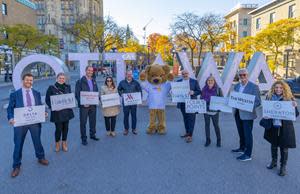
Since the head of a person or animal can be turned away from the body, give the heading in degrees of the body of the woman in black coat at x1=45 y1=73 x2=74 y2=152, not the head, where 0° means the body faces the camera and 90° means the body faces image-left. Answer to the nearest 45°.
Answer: approximately 0°

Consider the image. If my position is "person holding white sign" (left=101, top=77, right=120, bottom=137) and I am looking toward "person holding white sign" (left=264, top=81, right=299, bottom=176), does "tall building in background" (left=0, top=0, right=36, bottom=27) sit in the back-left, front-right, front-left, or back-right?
back-left

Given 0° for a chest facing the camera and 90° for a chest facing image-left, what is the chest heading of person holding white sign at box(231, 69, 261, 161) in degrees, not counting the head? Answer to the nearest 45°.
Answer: approximately 45°

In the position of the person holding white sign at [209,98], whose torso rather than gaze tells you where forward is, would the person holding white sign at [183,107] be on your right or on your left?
on your right
